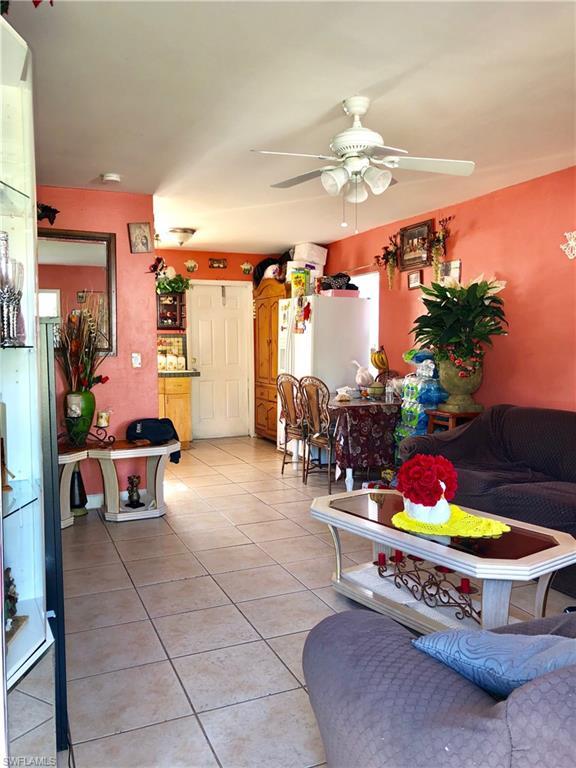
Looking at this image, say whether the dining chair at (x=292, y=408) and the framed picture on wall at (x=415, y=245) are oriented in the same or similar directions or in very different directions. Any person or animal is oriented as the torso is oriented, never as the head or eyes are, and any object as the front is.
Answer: very different directions

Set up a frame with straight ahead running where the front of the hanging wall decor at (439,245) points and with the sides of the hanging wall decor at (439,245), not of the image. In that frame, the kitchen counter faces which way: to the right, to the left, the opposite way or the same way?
to the left

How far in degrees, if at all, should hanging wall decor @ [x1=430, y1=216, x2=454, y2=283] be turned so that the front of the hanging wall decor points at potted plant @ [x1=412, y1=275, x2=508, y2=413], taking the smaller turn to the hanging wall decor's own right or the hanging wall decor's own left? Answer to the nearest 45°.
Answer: approximately 45° to the hanging wall decor's own left

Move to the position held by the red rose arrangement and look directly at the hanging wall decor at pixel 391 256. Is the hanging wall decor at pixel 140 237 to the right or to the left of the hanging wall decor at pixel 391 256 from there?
left

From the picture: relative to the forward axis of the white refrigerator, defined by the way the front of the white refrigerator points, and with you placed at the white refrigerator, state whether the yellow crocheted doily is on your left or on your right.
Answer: on your left

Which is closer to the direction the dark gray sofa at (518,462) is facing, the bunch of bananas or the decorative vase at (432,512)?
the decorative vase

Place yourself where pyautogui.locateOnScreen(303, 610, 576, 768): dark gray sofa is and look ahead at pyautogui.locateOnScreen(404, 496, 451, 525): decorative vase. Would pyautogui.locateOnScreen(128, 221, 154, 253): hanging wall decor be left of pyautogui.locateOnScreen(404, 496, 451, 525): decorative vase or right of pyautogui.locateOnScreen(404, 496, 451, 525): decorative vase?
left

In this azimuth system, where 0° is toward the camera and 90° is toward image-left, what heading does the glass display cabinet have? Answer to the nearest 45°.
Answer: approximately 270°

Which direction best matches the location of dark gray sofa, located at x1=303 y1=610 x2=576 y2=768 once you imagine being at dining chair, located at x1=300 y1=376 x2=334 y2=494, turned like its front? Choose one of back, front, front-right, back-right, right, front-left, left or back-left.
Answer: back-right

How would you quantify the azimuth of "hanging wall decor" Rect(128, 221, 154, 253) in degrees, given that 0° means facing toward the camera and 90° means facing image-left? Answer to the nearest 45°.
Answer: approximately 0°

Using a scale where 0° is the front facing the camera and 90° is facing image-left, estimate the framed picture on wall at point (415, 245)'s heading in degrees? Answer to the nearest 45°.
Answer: approximately 45°

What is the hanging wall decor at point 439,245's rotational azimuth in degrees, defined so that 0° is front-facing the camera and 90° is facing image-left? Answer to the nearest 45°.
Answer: approximately 45°

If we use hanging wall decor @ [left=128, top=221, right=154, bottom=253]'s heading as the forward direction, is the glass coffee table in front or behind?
in front

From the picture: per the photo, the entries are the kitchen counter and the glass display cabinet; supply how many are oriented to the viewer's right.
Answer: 1
